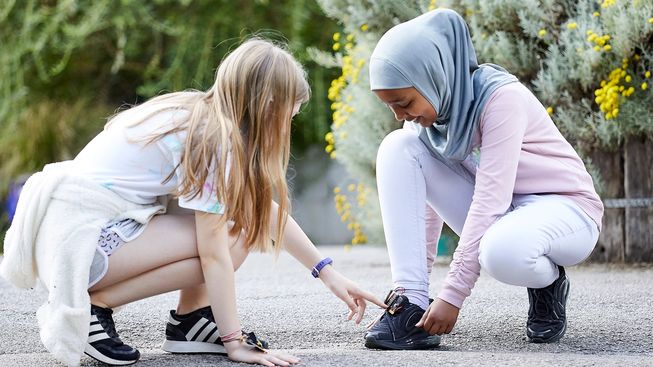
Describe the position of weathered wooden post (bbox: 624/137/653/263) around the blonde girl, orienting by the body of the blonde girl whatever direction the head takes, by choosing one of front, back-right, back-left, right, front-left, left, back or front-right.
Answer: front-left

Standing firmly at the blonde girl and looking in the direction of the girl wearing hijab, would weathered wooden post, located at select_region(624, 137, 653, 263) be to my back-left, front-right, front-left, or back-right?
front-left

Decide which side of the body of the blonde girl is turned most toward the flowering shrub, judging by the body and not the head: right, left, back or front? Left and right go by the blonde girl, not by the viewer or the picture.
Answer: left

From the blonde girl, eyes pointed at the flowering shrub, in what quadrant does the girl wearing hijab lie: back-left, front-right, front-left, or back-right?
front-right

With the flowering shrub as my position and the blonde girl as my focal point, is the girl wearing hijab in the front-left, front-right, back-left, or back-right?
front-left

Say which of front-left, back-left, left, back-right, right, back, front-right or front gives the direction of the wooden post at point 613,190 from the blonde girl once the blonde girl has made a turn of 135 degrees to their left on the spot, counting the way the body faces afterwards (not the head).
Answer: right

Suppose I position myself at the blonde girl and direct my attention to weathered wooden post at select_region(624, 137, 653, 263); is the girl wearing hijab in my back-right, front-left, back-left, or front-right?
front-right

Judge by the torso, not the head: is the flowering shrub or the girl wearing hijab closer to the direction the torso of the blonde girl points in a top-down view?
the girl wearing hijab

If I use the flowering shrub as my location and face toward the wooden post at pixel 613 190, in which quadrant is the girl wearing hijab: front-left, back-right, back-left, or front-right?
front-right

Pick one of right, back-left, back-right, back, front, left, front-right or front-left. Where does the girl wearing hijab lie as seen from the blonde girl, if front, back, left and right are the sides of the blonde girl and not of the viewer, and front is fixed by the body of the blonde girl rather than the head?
front

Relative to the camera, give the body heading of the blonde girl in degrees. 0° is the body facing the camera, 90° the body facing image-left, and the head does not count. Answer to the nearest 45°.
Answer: approximately 270°

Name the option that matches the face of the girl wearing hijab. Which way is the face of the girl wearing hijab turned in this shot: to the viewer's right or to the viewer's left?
to the viewer's left
